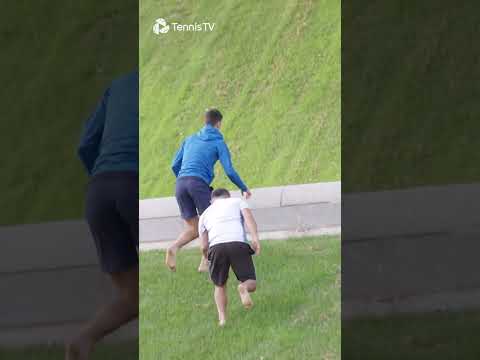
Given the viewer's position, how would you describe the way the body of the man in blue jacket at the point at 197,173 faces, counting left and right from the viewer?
facing away from the viewer and to the right of the viewer
